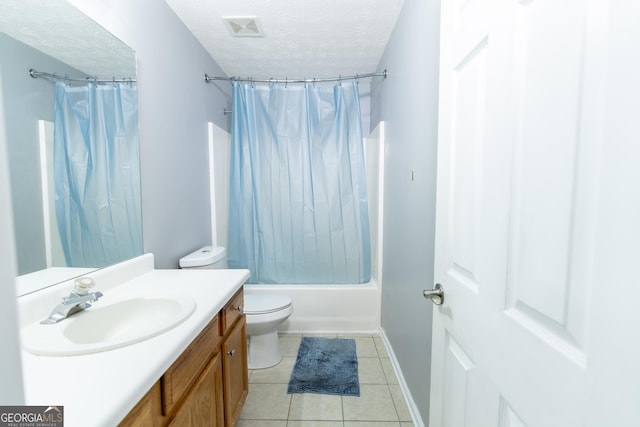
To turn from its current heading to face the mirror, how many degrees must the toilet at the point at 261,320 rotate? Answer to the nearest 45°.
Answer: approximately 135° to its right

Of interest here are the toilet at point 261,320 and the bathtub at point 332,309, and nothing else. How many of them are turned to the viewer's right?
1

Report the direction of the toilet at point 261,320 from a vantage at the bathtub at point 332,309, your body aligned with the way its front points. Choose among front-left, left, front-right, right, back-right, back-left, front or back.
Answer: front-right

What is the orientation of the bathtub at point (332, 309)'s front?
toward the camera

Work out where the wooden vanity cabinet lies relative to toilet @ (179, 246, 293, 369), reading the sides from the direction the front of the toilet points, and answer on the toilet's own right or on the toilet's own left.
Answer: on the toilet's own right

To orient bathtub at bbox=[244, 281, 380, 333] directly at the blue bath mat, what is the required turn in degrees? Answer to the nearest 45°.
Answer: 0° — it already faces it

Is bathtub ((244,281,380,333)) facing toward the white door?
yes

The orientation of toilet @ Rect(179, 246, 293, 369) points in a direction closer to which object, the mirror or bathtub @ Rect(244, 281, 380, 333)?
the bathtub

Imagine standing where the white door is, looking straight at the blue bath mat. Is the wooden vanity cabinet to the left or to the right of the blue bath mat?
left

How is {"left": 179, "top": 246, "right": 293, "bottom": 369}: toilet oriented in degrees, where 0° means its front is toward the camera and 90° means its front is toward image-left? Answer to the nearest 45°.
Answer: approximately 270°

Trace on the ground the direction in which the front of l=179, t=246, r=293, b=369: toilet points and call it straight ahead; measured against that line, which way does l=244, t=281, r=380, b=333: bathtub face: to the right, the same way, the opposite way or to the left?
to the right
